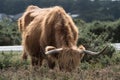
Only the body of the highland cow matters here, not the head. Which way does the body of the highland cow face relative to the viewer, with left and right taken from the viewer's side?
facing the viewer and to the right of the viewer
